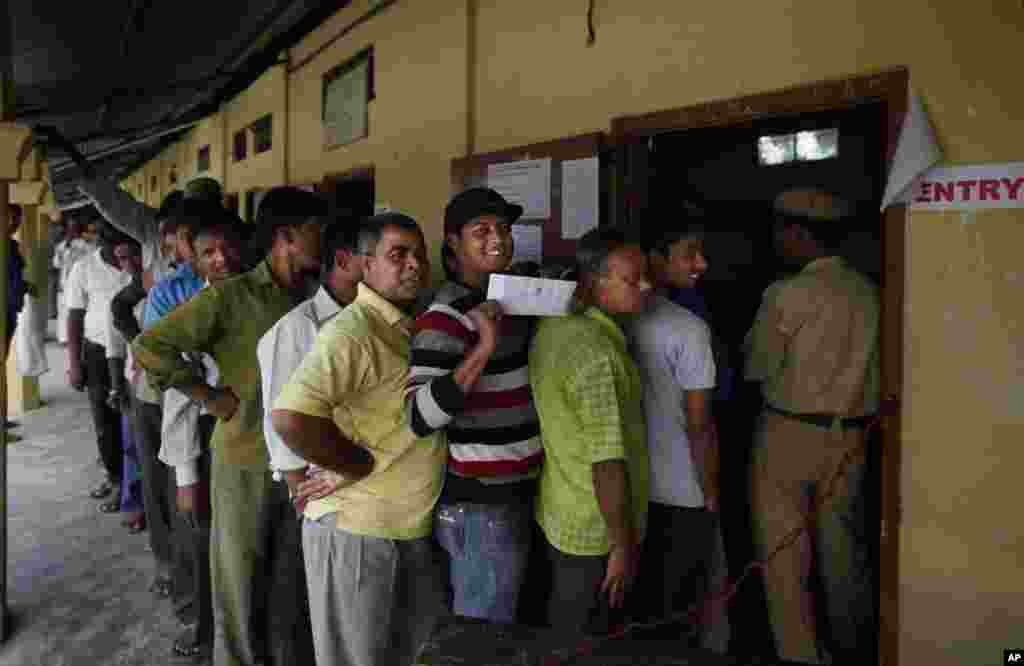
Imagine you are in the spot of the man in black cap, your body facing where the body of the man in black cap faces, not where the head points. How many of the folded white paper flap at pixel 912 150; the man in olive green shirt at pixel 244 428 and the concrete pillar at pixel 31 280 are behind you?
2

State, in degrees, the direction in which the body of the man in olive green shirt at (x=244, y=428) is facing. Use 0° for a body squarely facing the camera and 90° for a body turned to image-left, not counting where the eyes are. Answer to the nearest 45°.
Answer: approximately 270°

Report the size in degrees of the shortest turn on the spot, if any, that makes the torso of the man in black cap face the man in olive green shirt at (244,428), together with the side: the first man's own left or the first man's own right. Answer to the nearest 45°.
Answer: approximately 180°

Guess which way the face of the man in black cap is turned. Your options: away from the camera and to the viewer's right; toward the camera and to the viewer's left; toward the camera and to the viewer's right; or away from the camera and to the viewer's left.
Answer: toward the camera and to the viewer's right

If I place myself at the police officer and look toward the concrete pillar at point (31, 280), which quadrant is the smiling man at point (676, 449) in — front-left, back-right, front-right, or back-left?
front-left

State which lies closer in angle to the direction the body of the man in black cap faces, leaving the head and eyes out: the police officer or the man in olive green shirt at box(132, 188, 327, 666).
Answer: the police officer

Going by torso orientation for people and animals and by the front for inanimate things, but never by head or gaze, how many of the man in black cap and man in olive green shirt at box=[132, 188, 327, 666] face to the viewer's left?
0

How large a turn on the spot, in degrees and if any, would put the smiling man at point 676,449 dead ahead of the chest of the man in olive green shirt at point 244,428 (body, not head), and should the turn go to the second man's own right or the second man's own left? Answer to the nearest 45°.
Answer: approximately 45° to the second man's own right

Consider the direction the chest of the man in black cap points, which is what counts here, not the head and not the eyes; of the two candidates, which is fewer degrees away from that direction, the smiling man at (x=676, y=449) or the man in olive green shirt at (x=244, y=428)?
the smiling man

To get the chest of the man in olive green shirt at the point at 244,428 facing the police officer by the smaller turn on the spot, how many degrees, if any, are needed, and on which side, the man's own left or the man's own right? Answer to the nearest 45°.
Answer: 0° — they already face them

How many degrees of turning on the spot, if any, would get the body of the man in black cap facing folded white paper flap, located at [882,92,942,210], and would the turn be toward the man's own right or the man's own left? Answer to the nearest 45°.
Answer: approximately 45° to the man's own left

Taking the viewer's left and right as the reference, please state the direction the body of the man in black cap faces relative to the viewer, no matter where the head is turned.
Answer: facing the viewer and to the right of the viewer
